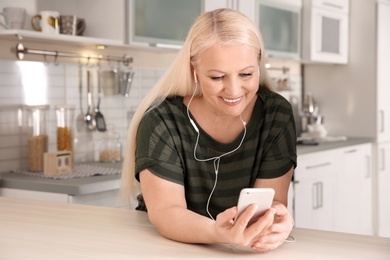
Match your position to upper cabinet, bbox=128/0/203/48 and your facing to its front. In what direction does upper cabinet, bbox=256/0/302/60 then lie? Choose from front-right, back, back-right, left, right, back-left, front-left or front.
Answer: back-left

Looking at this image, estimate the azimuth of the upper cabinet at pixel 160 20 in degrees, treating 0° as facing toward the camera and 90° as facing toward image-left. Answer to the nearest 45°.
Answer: approximately 0°

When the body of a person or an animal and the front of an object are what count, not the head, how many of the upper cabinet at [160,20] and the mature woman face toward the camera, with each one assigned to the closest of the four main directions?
2

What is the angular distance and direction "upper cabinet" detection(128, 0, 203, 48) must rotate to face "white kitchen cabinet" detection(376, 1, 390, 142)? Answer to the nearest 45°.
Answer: approximately 135° to its left

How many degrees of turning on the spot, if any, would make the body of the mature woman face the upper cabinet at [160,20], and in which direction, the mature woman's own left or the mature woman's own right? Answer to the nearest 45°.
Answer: approximately 180°

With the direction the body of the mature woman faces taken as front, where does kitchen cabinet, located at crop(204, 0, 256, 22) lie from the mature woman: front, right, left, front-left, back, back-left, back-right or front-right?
back

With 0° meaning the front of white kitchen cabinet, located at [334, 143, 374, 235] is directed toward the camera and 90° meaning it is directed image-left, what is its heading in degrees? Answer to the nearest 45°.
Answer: approximately 45°

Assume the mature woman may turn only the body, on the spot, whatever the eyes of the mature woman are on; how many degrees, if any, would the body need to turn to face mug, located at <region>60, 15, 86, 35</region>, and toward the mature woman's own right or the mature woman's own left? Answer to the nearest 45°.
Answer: approximately 135° to the mature woman's own right
